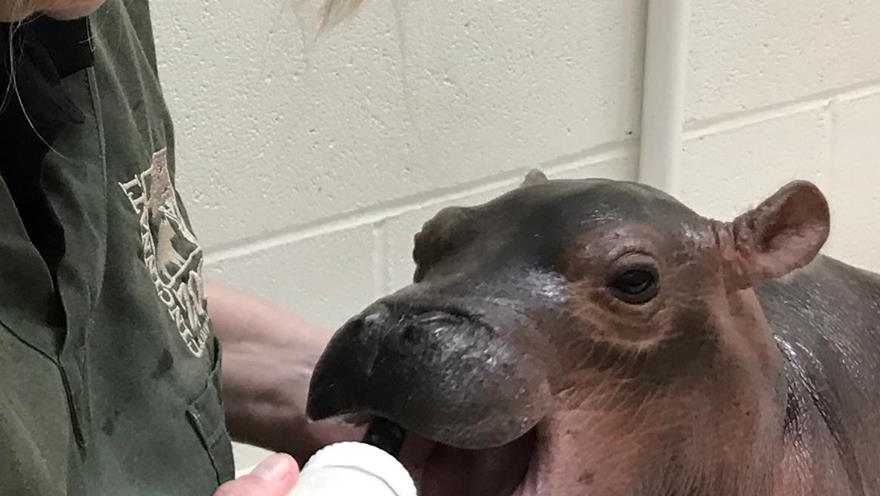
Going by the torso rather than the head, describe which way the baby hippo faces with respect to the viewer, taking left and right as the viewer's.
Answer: facing the viewer and to the left of the viewer
